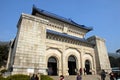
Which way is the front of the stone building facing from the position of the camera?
facing the viewer and to the right of the viewer
